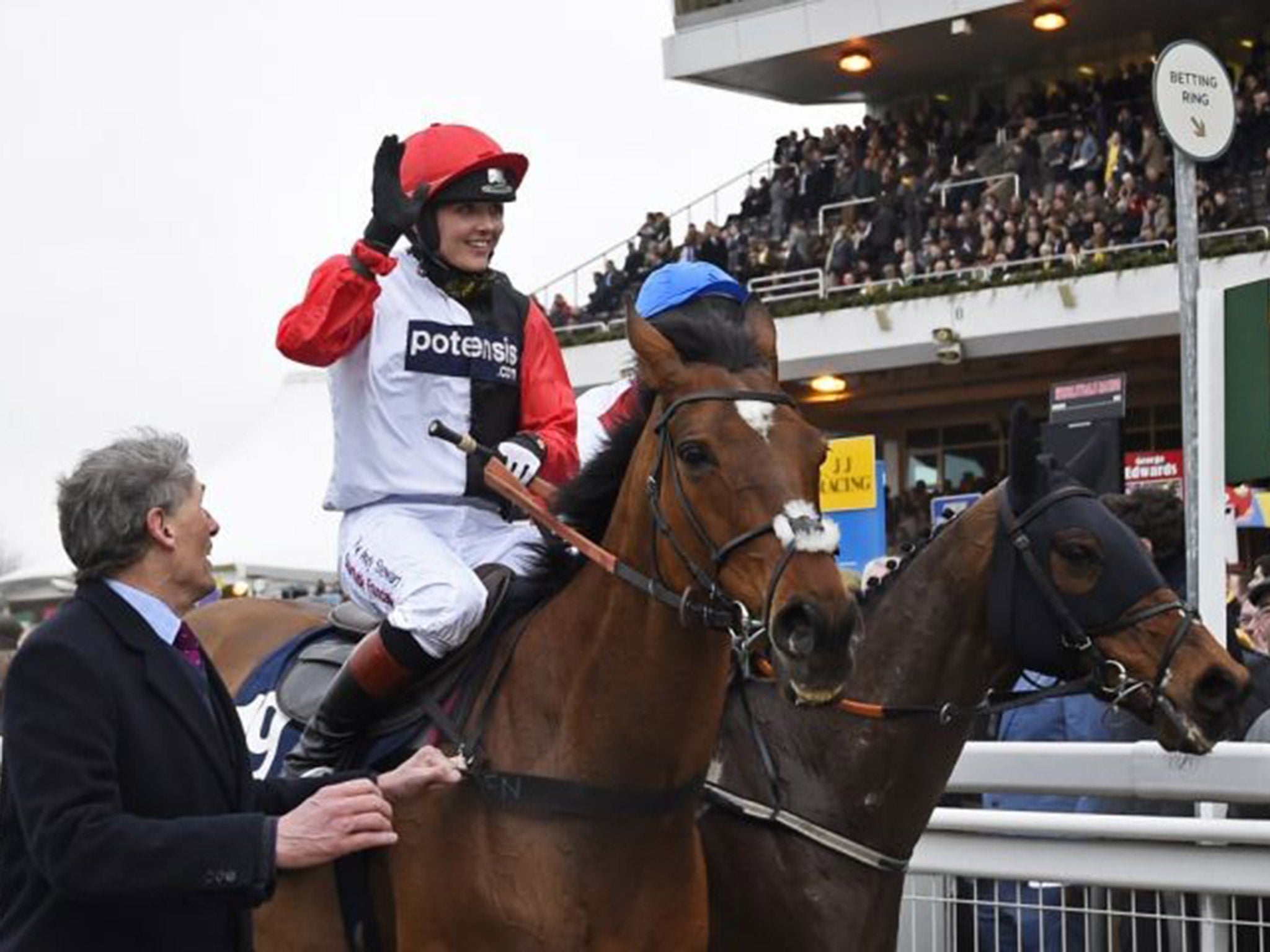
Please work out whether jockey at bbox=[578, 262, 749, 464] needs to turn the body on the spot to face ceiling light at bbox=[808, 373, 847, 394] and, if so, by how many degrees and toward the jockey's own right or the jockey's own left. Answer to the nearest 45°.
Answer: approximately 135° to the jockey's own left

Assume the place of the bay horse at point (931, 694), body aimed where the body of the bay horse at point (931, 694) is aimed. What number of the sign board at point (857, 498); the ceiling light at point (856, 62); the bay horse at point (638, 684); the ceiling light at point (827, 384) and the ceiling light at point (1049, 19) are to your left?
4

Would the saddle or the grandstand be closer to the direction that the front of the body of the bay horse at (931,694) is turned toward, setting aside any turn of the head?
the grandstand

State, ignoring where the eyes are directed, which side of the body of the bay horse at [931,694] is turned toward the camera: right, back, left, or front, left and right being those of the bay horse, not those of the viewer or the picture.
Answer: right

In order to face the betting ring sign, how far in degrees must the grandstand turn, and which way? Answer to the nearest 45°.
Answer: approximately 45° to its left

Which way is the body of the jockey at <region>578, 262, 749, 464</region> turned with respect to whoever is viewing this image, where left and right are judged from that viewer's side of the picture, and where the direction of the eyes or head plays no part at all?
facing the viewer and to the right of the viewer

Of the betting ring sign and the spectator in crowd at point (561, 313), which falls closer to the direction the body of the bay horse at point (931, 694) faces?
the betting ring sign

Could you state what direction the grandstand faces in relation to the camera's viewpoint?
facing the viewer and to the left of the viewer

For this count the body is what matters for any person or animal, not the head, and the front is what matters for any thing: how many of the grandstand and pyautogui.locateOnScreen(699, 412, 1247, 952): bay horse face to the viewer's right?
1

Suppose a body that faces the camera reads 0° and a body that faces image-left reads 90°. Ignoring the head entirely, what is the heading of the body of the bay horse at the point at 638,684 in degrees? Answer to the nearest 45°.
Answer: approximately 315°
